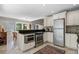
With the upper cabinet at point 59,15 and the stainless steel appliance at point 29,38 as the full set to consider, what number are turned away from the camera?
0

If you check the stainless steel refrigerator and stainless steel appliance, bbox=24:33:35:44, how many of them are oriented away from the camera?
0

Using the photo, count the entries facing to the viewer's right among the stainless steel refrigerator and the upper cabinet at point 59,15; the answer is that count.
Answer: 0

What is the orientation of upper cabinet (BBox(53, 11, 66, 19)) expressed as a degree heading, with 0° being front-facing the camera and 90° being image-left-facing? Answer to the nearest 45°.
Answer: approximately 45°
